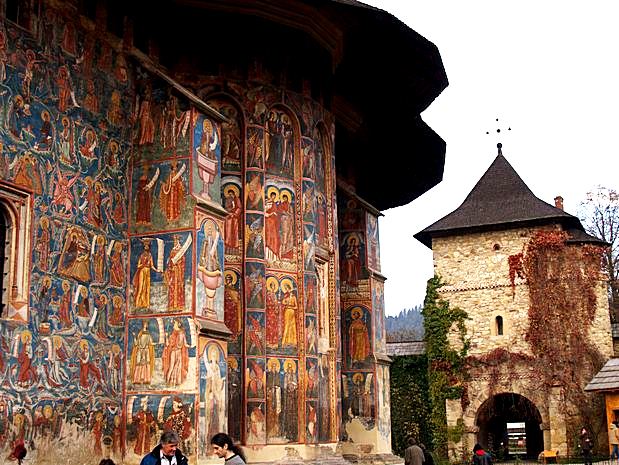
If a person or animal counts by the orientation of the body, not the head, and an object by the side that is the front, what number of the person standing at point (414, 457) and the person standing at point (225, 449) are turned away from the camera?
1

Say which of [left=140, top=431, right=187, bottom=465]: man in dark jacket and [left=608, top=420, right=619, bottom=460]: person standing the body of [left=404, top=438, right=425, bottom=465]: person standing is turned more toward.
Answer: the person standing

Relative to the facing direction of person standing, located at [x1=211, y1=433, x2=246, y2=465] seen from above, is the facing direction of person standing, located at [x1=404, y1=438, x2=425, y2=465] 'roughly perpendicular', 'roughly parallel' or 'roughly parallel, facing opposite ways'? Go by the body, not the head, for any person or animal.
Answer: roughly perpendicular

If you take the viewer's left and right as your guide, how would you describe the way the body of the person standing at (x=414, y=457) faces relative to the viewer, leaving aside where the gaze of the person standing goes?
facing away from the viewer

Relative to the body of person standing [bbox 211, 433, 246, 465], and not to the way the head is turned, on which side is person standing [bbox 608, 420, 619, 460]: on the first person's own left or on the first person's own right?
on the first person's own right

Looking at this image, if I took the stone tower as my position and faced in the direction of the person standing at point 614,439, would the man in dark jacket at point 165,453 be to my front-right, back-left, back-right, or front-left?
front-right
